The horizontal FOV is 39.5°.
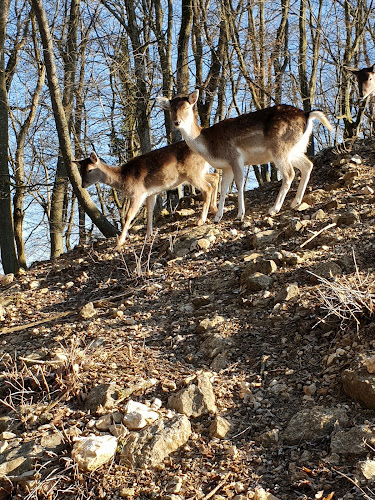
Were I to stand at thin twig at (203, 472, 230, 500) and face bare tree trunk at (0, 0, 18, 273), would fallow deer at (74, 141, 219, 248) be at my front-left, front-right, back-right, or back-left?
front-right

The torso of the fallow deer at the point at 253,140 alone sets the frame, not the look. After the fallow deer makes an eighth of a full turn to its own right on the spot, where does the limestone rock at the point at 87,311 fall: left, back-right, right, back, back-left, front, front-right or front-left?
left

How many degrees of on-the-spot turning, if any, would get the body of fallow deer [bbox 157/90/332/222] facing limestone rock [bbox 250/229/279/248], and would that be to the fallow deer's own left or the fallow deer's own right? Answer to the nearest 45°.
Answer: approximately 90° to the fallow deer's own left

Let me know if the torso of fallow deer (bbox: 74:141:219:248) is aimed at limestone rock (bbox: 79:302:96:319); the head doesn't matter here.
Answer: no

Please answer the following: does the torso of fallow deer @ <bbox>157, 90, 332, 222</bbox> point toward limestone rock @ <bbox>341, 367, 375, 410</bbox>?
no

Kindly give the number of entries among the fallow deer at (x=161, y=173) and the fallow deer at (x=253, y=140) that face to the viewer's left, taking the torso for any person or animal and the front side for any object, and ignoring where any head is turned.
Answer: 2

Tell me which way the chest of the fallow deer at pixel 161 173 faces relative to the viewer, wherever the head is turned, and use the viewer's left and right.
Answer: facing to the left of the viewer

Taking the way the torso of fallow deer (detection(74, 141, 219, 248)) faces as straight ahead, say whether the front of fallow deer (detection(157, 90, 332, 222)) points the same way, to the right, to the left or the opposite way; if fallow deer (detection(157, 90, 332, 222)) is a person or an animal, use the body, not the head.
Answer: the same way

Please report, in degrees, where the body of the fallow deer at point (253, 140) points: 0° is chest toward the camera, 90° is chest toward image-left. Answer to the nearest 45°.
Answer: approximately 90°

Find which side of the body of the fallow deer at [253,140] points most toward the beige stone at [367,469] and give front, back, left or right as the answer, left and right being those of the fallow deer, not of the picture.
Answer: left
